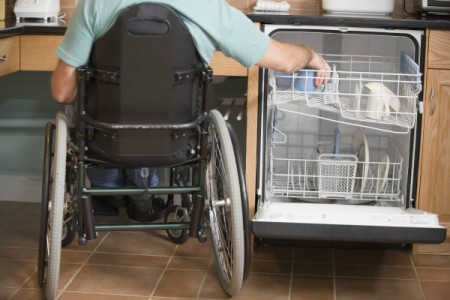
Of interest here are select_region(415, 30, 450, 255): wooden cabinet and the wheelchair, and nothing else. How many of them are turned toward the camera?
1

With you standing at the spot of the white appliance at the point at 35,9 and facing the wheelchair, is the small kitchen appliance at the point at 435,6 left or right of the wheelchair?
left

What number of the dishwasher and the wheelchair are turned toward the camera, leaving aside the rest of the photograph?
1

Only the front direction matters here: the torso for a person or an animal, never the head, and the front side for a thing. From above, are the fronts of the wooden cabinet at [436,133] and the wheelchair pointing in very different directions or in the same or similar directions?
very different directions

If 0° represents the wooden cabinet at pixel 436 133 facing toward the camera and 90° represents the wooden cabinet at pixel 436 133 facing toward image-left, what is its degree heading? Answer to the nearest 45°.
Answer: approximately 0°

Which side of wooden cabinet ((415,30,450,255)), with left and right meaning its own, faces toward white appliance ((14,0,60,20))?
right

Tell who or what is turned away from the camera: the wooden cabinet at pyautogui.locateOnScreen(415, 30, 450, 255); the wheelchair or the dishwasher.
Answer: the wheelchair

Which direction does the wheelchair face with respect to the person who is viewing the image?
facing away from the viewer

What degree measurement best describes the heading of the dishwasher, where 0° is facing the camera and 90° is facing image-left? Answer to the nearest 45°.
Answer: approximately 0°

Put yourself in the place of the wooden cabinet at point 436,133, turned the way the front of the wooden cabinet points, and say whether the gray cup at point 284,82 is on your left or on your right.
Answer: on your right

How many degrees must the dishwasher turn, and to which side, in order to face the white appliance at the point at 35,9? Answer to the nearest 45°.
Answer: approximately 90° to its right

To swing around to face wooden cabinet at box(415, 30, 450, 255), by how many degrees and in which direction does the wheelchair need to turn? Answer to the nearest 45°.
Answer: approximately 45° to its right

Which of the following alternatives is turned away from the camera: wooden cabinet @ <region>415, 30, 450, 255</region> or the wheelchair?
the wheelchair
